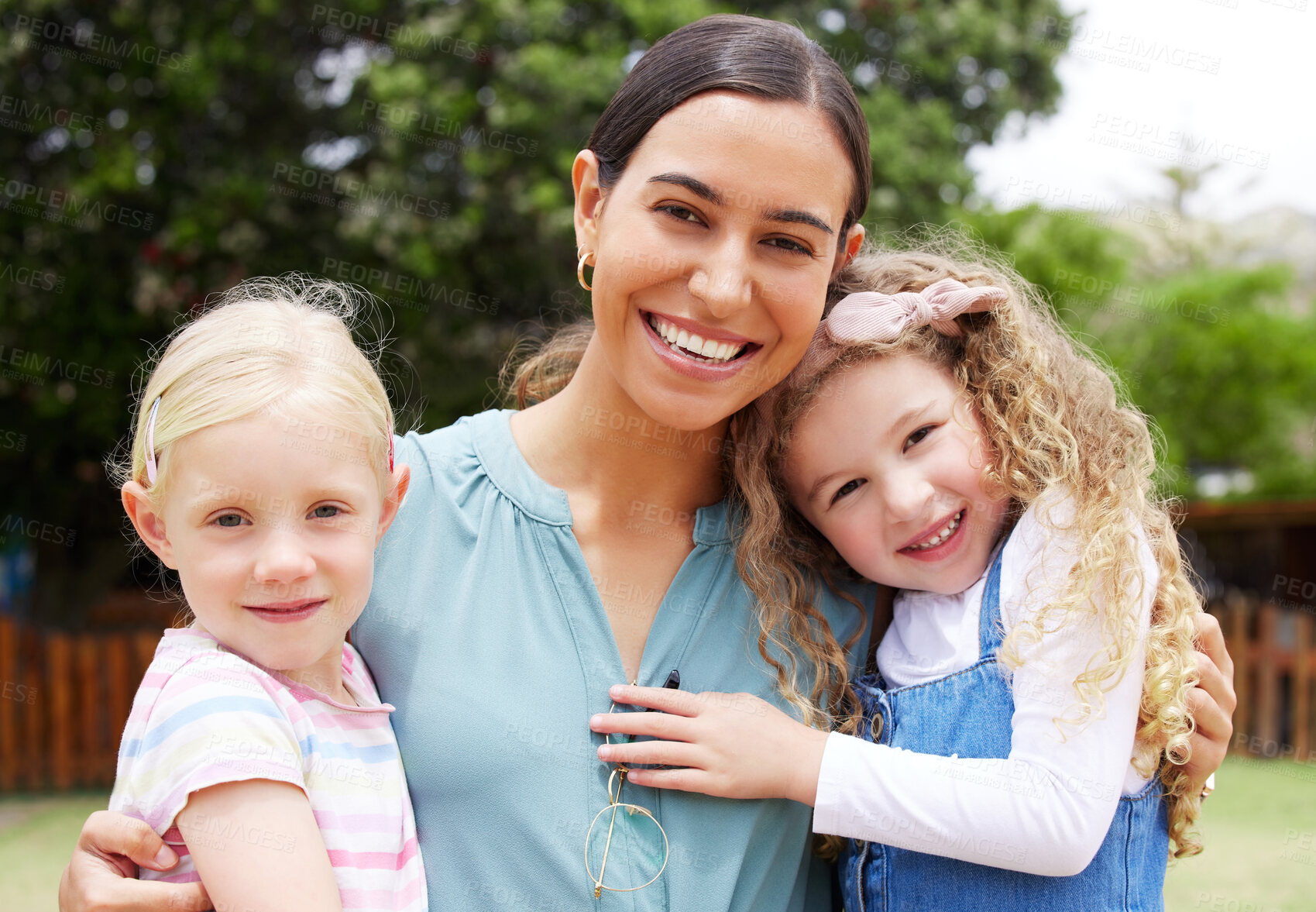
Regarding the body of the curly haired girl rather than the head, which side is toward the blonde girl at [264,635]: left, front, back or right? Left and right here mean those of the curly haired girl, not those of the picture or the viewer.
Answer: front

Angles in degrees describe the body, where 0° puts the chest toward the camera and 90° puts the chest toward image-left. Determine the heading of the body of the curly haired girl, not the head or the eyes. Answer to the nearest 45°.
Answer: approximately 45°

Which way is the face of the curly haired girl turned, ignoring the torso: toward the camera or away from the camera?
toward the camera

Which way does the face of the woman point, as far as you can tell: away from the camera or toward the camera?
toward the camera

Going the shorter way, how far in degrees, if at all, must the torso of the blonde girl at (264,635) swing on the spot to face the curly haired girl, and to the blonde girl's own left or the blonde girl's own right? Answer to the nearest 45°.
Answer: approximately 45° to the blonde girl's own left

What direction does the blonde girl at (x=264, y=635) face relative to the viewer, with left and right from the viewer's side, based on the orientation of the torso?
facing the viewer and to the right of the viewer
